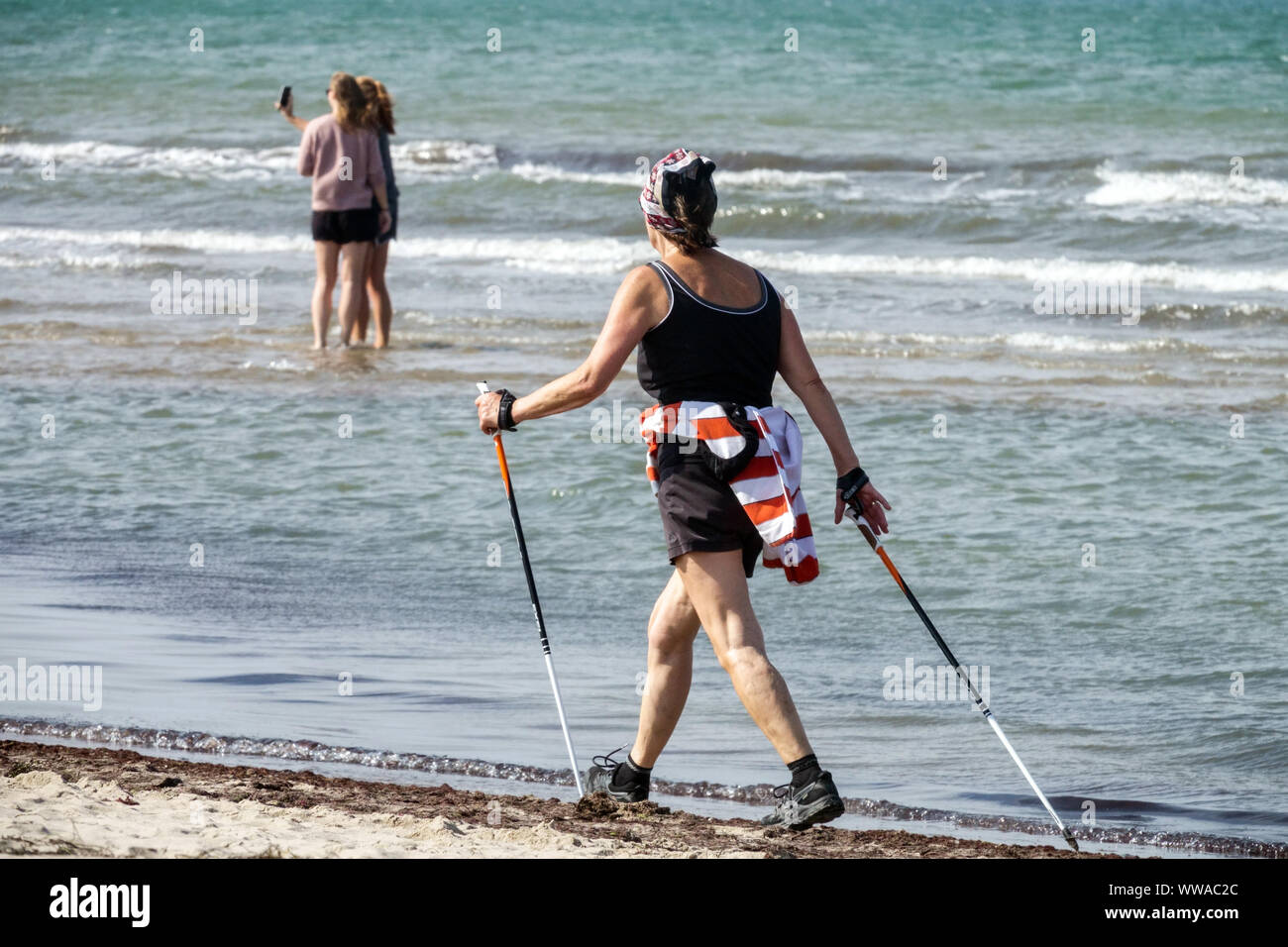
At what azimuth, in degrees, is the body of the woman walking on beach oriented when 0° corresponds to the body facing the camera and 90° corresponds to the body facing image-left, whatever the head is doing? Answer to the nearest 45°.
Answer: approximately 135°

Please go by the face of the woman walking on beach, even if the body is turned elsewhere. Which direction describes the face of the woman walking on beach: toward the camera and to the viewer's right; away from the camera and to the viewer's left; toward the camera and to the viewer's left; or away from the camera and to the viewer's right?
away from the camera and to the viewer's left

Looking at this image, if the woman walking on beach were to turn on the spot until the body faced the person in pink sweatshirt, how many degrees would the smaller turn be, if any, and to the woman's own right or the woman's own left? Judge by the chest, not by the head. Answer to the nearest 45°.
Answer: approximately 45° to the woman's own right

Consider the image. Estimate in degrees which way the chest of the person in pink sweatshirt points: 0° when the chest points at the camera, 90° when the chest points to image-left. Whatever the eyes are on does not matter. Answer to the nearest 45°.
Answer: approximately 180°

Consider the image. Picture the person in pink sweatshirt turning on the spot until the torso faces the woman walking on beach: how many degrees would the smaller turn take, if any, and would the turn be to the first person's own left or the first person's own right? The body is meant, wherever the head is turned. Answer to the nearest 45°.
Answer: approximately 180°
